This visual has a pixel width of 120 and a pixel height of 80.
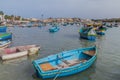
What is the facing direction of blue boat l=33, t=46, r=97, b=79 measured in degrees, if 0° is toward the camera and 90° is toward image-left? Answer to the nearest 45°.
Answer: approximately 225°

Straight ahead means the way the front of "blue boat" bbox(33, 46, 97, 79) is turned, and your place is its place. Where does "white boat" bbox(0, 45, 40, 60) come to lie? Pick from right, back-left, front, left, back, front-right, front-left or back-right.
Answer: left
